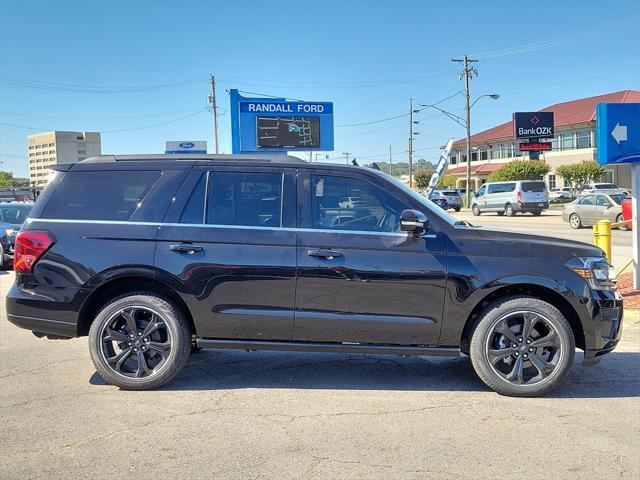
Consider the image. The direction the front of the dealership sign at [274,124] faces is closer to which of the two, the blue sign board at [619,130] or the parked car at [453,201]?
the blue sign board

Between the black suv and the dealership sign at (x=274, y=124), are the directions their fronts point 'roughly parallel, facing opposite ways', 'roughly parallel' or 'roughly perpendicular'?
roughly perpendicular

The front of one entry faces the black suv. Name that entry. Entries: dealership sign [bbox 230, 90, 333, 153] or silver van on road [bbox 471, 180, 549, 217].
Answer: the dealership sign

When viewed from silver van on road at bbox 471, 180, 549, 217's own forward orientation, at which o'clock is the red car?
The red car is roughly at 7 o'clock from the silver van on road.

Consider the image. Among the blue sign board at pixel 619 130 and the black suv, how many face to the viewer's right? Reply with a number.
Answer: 1

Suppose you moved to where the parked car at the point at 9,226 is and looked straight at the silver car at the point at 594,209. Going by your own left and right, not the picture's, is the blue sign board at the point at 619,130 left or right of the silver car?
right

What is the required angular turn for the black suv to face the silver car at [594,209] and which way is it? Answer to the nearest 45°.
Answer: approximately 45° to its left

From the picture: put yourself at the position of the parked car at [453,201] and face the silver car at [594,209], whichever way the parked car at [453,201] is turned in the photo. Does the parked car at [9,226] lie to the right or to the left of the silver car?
right

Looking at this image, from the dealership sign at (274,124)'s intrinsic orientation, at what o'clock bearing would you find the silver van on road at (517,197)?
The silver van on road is roughly at 8 o'clock from the dealership sign.

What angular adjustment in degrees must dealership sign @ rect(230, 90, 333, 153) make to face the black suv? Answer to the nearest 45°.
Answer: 0° — it already faces it

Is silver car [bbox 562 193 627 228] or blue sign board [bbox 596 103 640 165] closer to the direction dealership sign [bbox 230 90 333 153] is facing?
the blue sign board

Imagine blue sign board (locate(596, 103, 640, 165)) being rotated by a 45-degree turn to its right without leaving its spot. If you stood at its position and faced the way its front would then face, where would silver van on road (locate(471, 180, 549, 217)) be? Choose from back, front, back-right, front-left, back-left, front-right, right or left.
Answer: back-right

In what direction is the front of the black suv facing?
to the viewer's right

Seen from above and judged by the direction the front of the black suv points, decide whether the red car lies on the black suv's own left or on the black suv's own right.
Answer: on the black suv's own left
